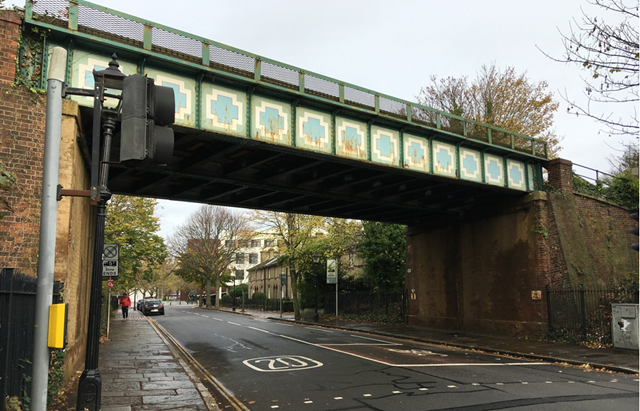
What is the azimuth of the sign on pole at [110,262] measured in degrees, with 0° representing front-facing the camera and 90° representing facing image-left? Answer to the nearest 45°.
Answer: approximately 0°

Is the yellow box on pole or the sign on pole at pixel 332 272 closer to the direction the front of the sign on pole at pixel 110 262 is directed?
the yellow box on pole

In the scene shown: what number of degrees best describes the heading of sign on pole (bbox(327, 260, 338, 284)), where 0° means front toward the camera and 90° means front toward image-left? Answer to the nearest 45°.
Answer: approximately 0°

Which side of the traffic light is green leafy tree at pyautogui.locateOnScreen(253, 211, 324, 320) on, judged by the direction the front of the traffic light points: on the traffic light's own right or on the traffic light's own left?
on the traffic light's own left

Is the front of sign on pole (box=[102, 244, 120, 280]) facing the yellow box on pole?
yes

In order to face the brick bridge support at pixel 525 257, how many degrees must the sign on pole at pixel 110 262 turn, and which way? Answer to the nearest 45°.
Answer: approximately 90° to its left
